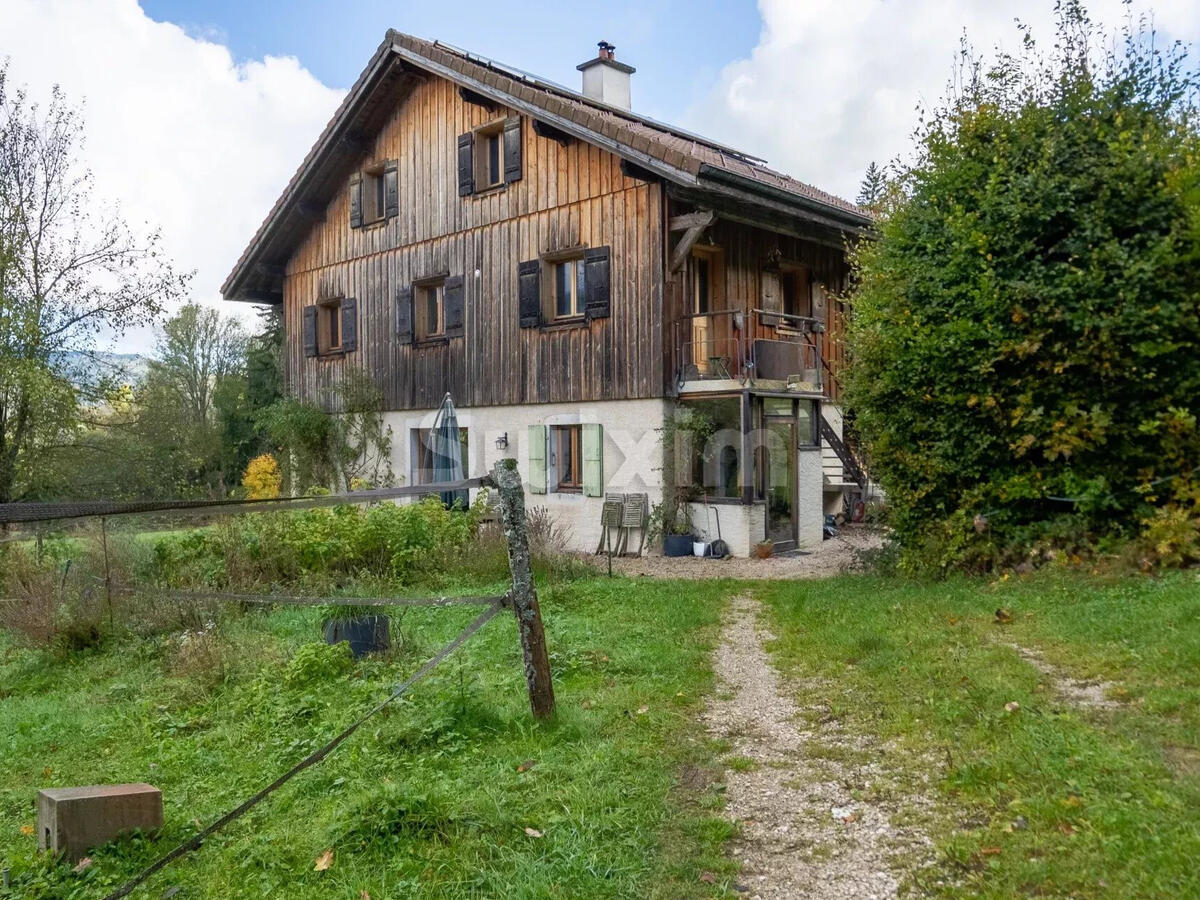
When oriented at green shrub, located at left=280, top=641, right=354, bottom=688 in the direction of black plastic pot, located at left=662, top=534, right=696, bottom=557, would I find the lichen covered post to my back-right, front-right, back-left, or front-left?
back-right

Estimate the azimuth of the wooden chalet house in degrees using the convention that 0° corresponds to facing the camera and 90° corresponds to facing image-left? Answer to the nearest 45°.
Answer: approximately 45°

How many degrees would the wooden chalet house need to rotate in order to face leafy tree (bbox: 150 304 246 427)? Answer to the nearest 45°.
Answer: approximately 90° to its right

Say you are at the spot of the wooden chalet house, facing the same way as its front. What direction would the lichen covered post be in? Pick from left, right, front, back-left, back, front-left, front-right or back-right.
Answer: front-left

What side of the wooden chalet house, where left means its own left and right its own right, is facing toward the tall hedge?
left

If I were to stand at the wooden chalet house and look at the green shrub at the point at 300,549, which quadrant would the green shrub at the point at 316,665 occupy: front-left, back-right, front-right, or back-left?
front-left

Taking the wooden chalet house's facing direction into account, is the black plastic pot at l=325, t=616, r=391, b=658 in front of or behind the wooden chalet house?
in front

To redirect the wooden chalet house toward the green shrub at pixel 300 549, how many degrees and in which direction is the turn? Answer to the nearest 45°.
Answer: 0° — it already faces it
